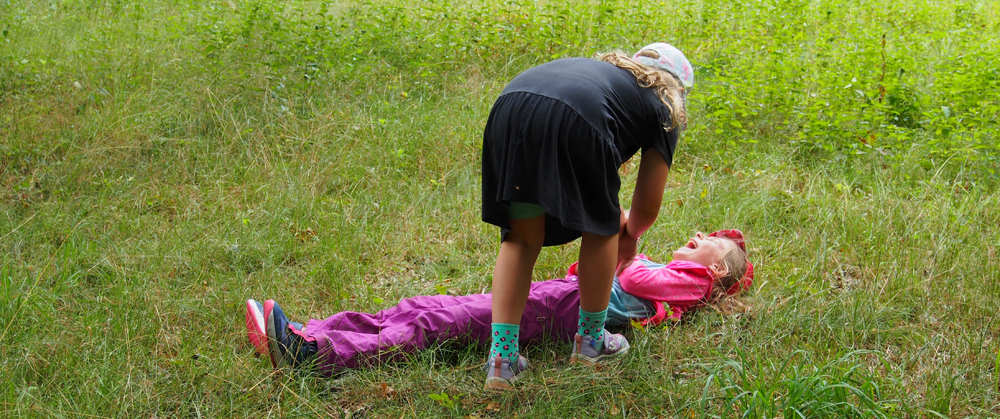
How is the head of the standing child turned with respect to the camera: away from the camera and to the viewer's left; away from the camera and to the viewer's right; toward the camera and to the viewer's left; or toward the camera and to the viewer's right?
away from the camera and to the viewer's right

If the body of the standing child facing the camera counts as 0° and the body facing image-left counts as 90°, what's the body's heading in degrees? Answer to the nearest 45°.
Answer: approximately 225°
